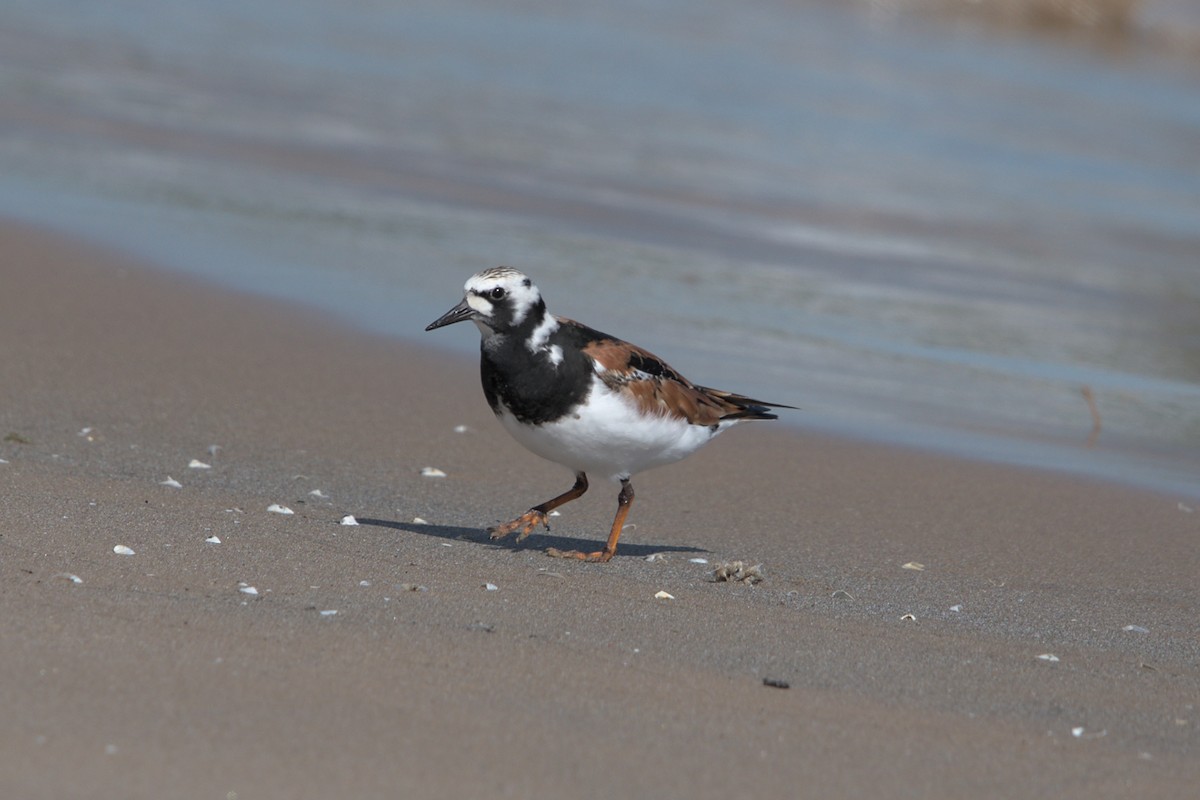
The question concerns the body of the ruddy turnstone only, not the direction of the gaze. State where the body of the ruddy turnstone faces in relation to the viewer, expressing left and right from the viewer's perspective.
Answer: facing to the left of the viewer

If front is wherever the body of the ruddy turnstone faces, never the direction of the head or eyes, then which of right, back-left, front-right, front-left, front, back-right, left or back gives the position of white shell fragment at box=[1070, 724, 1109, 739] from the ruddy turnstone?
back-left
